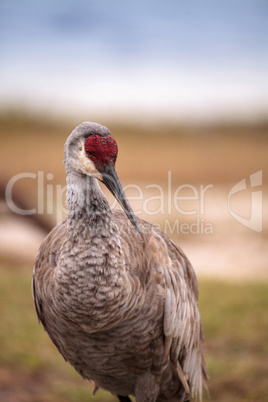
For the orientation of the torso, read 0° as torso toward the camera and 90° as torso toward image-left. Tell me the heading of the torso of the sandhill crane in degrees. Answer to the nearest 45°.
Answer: approximately 45°
